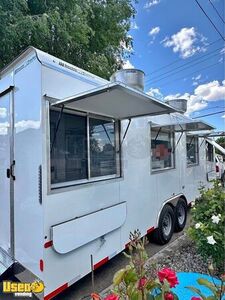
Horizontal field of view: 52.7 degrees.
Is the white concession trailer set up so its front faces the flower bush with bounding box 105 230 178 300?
no

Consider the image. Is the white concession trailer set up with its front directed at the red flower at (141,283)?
no
